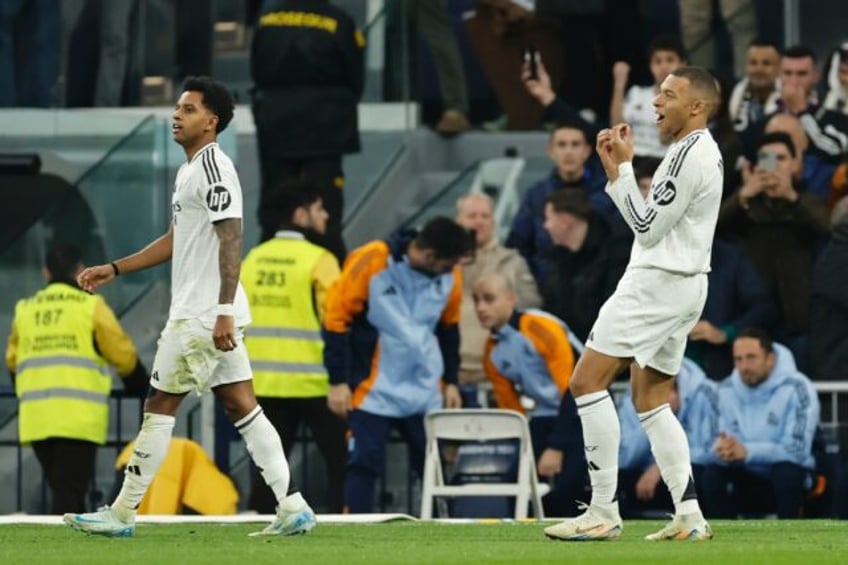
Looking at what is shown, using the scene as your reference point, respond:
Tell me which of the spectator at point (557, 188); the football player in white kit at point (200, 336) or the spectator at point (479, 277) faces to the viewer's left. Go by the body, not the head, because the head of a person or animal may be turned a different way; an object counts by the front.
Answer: the football player in white kit

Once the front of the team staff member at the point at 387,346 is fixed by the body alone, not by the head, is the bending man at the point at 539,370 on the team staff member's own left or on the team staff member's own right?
on the team staff member's own left

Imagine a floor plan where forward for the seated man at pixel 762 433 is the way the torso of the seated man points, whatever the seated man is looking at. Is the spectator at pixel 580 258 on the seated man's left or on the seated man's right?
on the seated man's right
